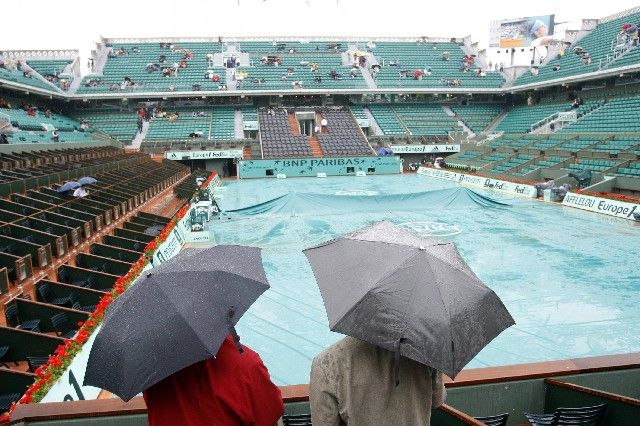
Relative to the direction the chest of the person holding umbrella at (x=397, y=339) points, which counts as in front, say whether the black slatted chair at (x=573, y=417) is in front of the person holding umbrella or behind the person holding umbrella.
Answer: in front

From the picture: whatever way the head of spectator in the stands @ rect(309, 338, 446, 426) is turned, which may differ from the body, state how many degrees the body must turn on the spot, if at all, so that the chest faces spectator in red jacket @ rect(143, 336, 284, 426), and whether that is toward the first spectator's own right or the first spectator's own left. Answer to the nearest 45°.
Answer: approximately 90° to the first spectator's own left

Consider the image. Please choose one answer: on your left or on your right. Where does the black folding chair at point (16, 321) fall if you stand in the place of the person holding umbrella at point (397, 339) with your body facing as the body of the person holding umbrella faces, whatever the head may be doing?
on your left

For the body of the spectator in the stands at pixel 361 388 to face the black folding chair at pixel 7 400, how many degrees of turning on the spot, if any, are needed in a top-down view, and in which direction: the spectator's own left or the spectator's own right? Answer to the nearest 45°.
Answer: approximately 45° to the spectator's own left

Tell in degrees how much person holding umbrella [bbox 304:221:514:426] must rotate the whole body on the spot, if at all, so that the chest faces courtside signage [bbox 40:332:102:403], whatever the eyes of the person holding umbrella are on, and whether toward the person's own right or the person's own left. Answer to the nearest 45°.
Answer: approximately 45° to the person's own left

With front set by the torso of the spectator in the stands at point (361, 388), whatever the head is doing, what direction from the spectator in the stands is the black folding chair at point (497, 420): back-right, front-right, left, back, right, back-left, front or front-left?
front-right

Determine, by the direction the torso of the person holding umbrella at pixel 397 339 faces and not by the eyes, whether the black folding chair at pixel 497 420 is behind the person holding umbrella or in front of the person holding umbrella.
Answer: in front

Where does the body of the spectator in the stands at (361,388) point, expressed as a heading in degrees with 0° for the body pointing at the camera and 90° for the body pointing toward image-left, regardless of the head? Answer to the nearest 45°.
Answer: approximately 180°
